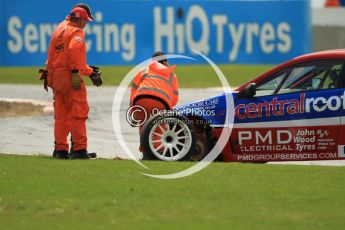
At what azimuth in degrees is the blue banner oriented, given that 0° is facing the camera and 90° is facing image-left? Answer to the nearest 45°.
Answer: approximately 0°
